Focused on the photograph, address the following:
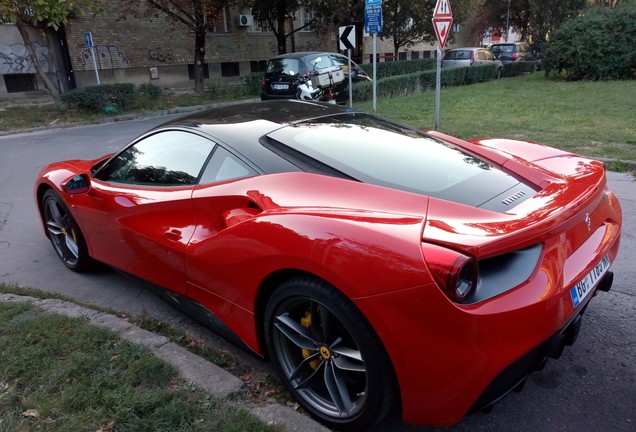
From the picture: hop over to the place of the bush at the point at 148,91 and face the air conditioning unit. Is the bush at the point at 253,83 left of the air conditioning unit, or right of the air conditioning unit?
right

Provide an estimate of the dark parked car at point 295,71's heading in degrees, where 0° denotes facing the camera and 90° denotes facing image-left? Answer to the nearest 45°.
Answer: approximately 225°

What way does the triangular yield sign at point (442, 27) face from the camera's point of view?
toward the camera

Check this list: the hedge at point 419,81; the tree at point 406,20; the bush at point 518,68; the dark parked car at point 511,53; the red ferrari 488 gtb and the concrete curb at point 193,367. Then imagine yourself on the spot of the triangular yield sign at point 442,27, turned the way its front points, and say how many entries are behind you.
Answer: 4

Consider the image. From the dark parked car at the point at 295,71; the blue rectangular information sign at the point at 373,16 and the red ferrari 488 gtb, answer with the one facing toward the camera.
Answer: the blue rectangular information sign

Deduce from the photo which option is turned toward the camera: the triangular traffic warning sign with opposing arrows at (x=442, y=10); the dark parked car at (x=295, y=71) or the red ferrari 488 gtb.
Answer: the triangular traffic warning sign with opposing arrows

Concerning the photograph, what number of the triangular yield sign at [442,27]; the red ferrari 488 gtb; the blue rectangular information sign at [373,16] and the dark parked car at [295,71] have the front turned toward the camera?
2

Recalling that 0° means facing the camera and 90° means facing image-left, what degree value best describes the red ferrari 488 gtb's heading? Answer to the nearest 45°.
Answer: approximately 135°

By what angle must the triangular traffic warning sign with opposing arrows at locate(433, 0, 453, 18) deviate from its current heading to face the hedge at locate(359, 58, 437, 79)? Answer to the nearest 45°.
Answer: approximately 180°

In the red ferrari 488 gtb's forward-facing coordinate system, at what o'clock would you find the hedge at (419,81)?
The hedge is roughly at 2 o'clock from the red ferrari 488 gtb.

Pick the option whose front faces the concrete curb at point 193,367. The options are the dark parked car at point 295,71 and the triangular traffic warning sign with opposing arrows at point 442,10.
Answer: the triangular traffic warning sign with opposing arrows

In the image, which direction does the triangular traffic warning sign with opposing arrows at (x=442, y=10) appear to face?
toward the camera

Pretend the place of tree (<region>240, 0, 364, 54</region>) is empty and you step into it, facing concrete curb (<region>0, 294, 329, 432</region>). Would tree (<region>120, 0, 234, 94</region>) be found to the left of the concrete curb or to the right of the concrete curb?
right

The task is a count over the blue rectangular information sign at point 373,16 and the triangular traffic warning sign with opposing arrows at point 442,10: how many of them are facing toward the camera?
2
